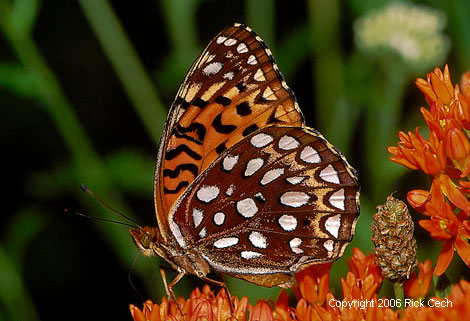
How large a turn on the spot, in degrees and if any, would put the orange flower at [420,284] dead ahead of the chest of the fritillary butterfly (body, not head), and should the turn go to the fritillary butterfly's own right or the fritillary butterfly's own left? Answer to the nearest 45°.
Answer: approximately 135° to the fritillary butterfly's own left

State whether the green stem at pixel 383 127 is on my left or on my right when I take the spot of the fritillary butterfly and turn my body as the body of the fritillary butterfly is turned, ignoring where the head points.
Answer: on my right

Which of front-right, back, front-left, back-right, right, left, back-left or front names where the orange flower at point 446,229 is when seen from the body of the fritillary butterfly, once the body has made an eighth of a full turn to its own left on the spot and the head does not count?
left

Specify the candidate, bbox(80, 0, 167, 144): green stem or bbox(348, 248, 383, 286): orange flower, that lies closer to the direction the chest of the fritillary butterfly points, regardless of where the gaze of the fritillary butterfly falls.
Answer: the green stem

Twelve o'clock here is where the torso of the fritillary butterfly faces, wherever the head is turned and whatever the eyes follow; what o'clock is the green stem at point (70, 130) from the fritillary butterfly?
The green stem is roughly at 2 o'clock from the fritillary butterfly.

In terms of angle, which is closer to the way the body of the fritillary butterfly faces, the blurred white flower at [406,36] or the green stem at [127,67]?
the green stem

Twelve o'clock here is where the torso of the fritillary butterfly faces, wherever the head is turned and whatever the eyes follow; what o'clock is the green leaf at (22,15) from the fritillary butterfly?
The green leaf is roughly at 2 o'clock from the fritillary butterfly.

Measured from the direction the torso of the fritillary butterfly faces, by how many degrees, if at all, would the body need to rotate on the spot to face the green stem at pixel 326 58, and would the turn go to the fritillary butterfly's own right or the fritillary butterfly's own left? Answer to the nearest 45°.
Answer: approximately 135° to the fritillary butterfly's own right

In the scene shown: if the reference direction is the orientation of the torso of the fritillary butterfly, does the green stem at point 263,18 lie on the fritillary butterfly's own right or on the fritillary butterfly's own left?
on the fritillary butterfly's own right

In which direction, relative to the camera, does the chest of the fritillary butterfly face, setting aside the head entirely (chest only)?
to the viewer's left

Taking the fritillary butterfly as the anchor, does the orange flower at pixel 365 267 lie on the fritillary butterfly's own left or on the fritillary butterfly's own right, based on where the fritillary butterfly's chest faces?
on the fritillary butterfly's own left
